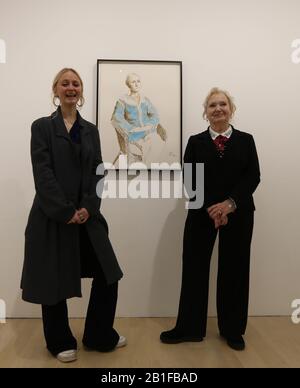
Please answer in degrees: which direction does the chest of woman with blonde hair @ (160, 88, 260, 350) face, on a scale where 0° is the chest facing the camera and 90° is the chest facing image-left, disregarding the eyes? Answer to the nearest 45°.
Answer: approximately 0°

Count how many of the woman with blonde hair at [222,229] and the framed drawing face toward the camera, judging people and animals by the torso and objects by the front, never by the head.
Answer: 2

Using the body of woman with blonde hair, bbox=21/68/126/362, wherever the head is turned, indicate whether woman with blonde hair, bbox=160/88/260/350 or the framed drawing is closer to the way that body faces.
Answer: the woman with blonde hair

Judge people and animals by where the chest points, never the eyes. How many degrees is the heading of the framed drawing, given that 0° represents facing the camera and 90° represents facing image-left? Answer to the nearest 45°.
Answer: approximately 0°

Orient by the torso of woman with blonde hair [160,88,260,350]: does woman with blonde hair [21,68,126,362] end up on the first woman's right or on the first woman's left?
on the first woman's right

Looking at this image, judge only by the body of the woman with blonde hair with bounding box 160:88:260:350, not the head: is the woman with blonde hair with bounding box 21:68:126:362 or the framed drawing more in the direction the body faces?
the woman with blonde hair

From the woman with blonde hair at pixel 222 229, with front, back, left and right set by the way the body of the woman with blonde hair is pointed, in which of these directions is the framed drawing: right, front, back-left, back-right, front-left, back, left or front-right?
back-right

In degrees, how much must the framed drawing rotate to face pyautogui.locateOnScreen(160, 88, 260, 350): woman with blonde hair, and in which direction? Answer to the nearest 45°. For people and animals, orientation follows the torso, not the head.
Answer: approximately 45° to its left
